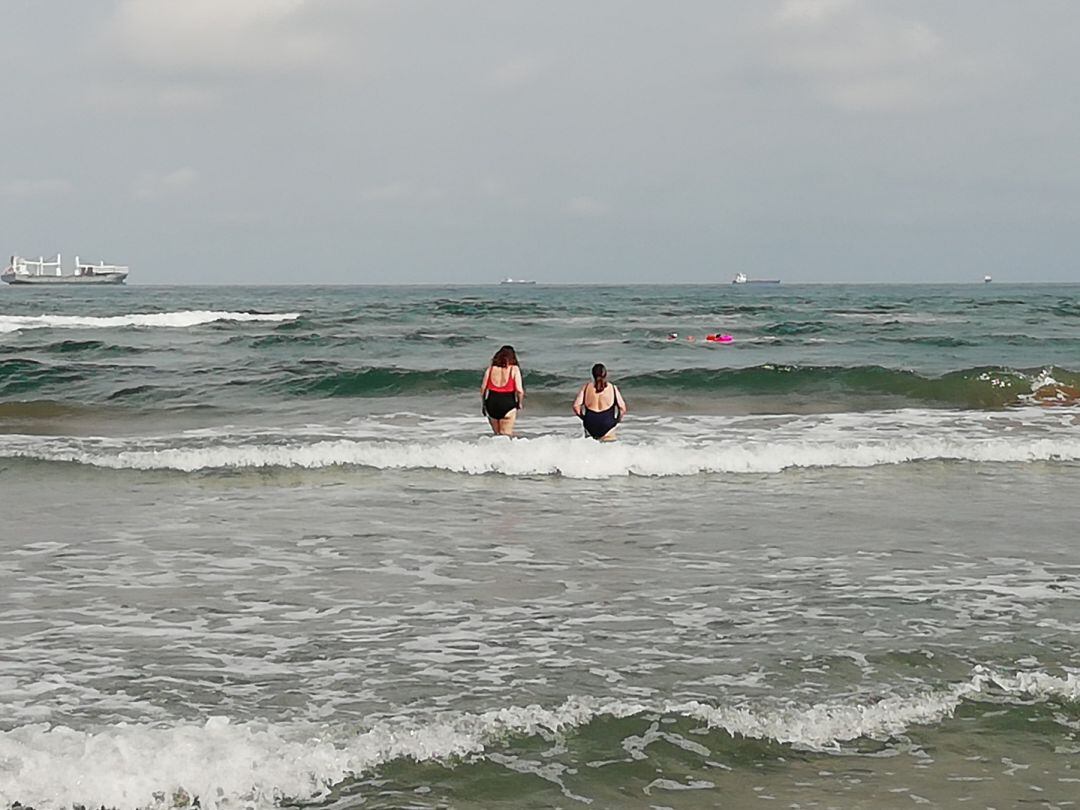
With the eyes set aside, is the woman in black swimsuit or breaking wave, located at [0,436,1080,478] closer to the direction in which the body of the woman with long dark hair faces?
the woman in black swimsuit

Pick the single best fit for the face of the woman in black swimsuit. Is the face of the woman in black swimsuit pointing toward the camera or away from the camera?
away from the camera

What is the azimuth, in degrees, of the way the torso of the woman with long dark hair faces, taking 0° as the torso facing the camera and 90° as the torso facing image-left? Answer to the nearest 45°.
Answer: approximately 180°

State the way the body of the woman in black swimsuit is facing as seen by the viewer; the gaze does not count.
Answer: away from the camera

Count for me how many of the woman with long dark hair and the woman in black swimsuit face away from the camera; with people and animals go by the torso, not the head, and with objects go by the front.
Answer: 2
